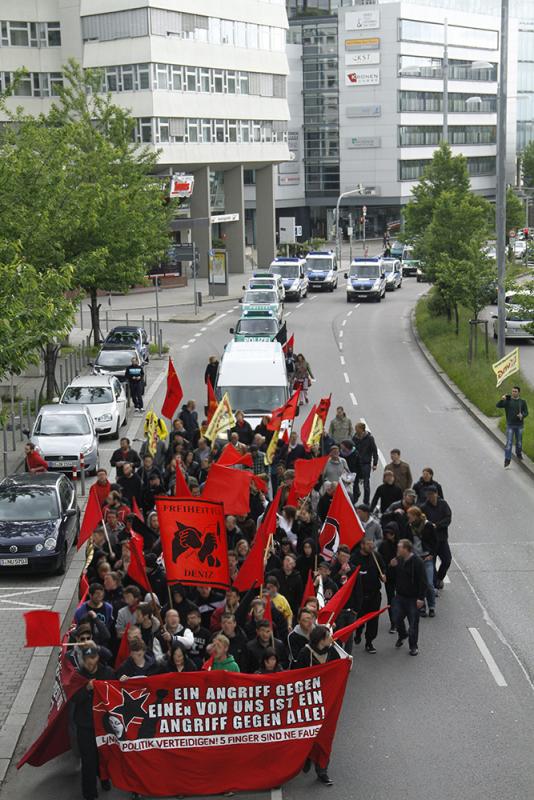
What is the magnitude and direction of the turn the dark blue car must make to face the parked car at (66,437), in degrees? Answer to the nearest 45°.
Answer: approximately 180°

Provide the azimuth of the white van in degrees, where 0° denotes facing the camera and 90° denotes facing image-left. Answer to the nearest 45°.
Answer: approximately 0°

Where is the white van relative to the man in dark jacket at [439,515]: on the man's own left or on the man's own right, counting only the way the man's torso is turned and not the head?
on the man's own right

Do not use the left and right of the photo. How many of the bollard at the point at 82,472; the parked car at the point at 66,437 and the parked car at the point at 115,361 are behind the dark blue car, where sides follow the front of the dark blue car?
3

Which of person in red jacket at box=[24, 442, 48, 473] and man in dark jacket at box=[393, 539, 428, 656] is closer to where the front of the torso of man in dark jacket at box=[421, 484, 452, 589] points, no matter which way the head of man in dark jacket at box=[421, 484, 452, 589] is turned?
the man in dark jacket

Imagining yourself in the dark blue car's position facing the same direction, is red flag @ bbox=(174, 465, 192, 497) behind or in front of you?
in front

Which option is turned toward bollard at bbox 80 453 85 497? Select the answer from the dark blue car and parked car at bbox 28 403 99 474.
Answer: the parked car

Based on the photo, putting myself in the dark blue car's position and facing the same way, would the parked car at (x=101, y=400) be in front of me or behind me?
behind

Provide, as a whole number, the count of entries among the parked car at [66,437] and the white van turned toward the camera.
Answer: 2

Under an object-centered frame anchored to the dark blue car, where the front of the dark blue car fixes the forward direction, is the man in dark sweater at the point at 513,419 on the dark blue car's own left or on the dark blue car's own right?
on the dark blue car's own left
